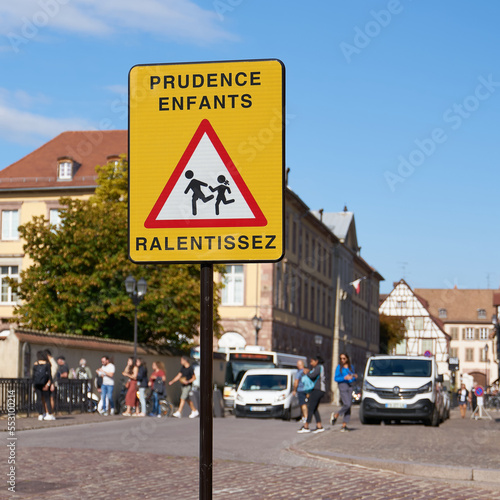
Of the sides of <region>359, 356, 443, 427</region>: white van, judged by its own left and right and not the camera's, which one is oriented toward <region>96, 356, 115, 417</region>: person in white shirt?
right

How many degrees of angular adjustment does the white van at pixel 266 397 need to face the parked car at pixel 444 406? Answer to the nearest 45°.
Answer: approximately 90° to its left

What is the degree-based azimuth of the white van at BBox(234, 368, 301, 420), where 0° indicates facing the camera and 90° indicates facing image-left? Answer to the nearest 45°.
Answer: approximately 0°

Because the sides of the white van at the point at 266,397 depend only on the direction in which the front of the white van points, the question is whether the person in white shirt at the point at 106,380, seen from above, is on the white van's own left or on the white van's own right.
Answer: on the white van's own right

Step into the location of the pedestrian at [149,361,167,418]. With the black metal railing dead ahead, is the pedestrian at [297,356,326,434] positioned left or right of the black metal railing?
left

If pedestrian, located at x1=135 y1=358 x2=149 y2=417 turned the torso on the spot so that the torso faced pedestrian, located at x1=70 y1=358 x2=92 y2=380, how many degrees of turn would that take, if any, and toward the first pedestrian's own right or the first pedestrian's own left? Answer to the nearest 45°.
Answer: approximately 45° to the first pedestrian's own right

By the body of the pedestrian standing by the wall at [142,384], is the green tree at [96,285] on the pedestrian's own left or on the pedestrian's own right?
on the pedestrian's own right
